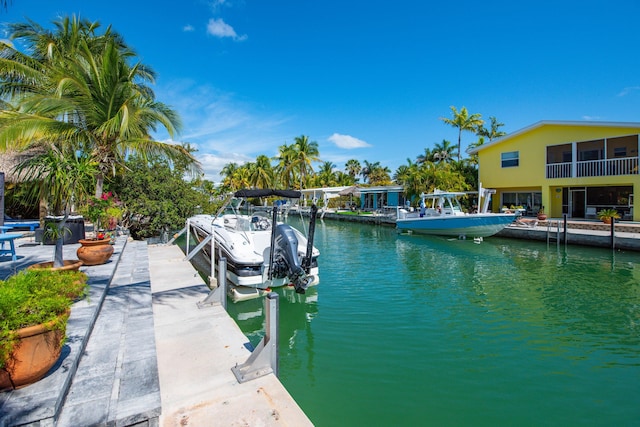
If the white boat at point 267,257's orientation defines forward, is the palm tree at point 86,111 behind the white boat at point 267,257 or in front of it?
in front

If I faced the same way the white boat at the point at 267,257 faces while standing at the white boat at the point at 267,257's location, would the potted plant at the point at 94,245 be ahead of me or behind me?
ahead

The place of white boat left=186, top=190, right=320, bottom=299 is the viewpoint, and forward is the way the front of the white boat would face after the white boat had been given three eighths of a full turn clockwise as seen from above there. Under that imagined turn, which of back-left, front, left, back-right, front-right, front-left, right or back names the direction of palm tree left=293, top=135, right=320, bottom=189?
left

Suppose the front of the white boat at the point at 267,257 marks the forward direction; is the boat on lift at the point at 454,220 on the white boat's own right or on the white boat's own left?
on the white boat's own right

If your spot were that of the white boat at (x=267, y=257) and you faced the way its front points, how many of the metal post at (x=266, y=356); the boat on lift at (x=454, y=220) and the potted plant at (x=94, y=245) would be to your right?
1

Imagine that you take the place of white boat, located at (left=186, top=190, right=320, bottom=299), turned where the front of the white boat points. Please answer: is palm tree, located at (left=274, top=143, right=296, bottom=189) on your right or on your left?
on your right

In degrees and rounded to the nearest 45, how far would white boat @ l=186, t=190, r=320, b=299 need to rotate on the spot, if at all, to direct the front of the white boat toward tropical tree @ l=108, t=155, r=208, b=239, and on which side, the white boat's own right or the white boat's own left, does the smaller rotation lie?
0° — it already faces it

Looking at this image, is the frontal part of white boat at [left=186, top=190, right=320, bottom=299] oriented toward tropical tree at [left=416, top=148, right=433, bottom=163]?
no

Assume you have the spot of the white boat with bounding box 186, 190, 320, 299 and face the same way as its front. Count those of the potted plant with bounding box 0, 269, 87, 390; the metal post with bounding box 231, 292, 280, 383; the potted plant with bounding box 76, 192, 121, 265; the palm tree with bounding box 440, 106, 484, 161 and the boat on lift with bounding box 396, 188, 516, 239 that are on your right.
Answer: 2

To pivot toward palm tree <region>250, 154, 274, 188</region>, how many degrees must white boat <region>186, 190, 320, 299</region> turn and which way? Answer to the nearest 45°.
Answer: approximately 45° to its right

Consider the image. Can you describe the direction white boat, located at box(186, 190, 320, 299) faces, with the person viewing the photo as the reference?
facing away from the viewer and to the left of the viewer

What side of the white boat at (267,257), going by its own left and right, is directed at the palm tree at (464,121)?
right

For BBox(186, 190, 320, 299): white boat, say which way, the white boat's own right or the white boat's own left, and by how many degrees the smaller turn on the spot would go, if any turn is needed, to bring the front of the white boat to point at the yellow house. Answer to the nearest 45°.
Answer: approximately 90° to the white boat's own right
